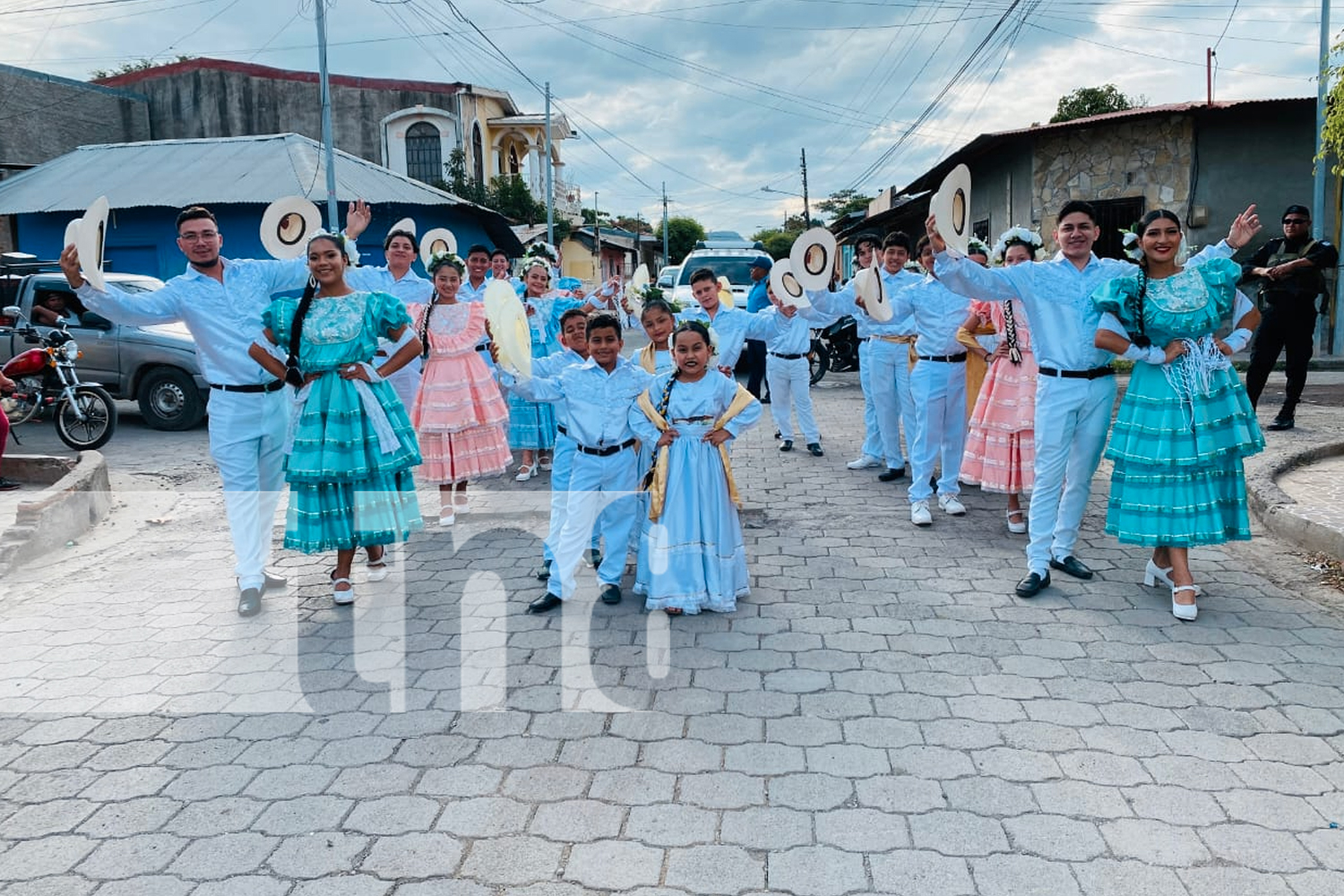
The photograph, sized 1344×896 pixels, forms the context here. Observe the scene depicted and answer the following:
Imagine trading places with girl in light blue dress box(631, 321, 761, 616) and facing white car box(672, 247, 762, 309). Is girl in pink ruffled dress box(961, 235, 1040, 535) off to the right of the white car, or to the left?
right

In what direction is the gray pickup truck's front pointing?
to the viewer's right

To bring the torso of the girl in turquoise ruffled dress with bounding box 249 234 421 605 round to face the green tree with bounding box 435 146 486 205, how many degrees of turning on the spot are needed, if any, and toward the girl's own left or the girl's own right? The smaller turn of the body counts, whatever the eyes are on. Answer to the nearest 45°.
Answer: approximately 180°

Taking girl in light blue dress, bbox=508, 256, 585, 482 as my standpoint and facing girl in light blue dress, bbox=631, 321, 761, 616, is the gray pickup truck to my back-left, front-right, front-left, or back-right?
back-right

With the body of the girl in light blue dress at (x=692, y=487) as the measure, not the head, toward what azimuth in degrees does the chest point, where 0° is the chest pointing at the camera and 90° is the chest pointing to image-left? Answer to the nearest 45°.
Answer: approximately 0°

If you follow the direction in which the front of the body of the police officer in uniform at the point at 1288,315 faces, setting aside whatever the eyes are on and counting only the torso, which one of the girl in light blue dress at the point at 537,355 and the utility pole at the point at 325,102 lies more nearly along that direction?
the girl in light blue dress

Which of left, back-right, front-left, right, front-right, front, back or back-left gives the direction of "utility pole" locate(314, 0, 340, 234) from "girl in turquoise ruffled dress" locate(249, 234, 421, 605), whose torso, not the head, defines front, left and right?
back

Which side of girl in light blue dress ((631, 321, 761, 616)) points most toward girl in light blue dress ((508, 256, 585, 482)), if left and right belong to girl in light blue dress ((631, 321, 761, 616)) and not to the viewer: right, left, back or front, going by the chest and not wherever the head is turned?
back

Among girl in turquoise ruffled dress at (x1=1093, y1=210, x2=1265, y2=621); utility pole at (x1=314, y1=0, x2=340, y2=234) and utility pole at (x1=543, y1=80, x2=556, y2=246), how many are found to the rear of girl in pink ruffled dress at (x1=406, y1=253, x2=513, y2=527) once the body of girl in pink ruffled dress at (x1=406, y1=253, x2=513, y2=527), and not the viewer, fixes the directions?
2

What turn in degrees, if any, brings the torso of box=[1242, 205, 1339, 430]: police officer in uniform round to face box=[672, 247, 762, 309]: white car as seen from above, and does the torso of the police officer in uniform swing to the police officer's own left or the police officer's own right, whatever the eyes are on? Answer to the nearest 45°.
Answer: approximately 90° to the police officer's own right

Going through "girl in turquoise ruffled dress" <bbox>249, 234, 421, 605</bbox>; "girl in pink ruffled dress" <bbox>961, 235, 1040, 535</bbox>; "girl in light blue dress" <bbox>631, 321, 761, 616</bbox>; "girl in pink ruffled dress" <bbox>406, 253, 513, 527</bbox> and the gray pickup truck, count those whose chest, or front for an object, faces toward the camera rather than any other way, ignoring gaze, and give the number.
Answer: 4
